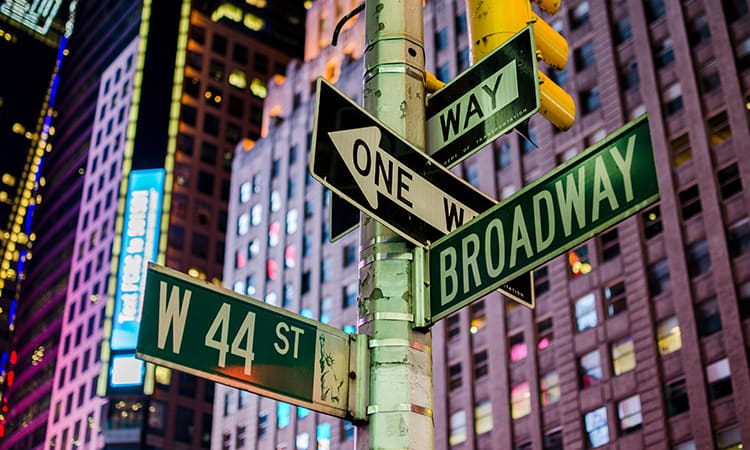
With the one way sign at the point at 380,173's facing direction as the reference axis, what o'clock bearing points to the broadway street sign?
The broadway street sign is roughly at 11 o'clock from the one way sign.

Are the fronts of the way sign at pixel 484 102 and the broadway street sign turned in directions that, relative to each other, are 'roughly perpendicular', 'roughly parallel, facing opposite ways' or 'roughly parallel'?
roughly parallel

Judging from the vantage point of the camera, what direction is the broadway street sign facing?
facing the viewer and to the left of the viewer

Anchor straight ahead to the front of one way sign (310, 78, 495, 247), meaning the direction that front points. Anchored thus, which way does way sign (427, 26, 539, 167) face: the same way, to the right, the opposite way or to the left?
to the right

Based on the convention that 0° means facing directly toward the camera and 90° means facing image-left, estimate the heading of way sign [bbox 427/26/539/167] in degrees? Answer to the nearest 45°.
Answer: approximately 45°

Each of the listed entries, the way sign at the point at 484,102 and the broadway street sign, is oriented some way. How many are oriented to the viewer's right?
0

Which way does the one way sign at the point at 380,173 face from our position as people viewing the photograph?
facing the viewer and to the right of the viewer
